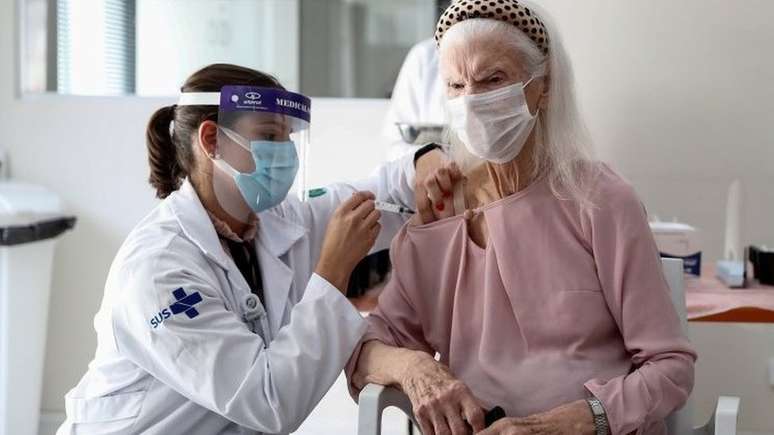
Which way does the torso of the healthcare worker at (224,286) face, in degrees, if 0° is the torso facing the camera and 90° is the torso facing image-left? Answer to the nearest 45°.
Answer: approximately 315°

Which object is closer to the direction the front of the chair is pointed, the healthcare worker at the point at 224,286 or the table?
the healthcare worker

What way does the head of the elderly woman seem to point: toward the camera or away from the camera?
toward the camera

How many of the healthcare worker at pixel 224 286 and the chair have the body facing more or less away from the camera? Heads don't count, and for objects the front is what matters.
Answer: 0

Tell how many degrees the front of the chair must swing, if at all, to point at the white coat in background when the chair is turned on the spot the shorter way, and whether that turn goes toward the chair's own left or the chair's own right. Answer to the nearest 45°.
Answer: approximately 135° to the chair's own right

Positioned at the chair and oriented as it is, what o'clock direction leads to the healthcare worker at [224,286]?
The healthcare worker is roughly at 3 o'clock from the chair.

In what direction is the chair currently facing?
toward the camera

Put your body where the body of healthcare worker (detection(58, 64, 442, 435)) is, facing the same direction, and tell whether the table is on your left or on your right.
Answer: on your left

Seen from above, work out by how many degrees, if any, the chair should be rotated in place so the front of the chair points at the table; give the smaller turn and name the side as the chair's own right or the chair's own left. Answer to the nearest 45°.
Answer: approximately 180°

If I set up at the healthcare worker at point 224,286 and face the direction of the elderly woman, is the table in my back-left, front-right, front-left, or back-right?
front-left

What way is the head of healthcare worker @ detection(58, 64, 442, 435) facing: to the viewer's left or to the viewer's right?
to the viewer's right
